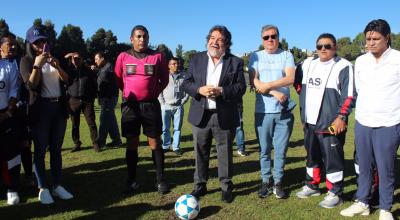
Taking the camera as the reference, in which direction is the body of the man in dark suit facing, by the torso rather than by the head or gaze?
toward the camera
